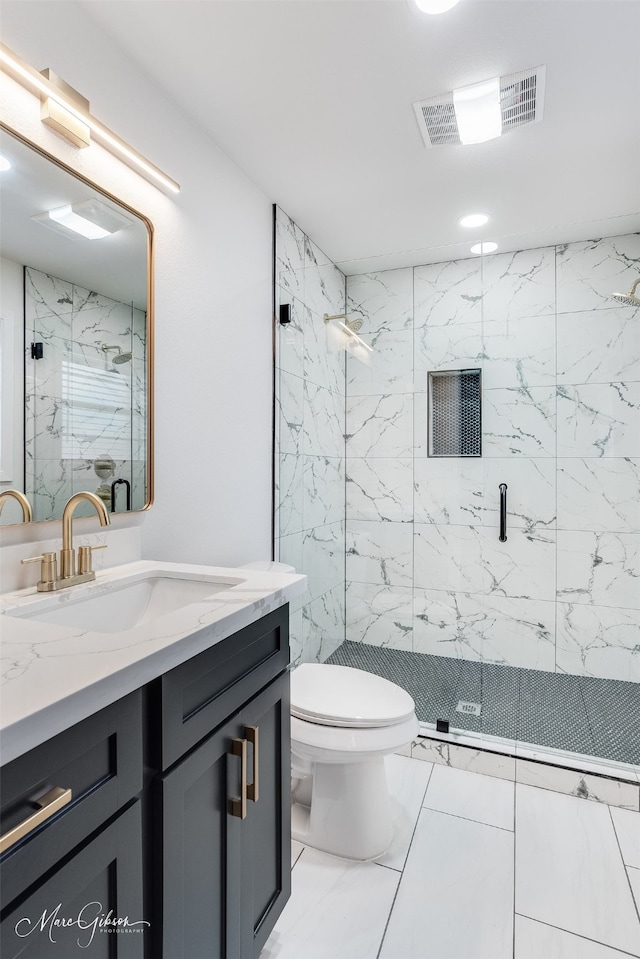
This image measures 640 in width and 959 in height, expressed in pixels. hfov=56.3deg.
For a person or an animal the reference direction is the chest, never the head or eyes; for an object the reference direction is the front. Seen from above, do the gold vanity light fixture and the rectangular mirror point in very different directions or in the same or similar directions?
same or similar directions

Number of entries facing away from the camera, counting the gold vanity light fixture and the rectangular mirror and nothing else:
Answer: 0

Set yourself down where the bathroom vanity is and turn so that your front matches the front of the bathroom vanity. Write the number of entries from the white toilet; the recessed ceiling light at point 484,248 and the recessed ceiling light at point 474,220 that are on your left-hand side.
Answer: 3

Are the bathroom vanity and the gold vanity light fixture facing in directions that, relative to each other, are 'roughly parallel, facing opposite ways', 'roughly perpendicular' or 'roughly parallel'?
roughly parallel

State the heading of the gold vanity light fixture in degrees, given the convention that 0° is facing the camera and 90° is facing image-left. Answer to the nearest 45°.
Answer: approximately 315°

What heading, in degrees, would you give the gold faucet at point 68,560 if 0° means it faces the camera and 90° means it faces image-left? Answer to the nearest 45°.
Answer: approximately 315°

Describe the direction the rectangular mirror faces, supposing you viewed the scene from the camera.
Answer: facing the viewer and to the right of the viewer
